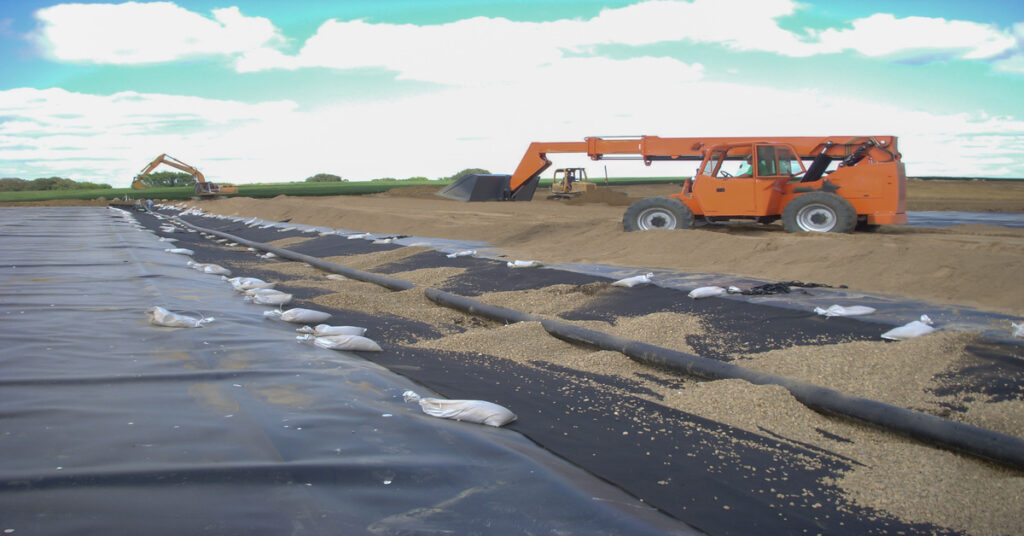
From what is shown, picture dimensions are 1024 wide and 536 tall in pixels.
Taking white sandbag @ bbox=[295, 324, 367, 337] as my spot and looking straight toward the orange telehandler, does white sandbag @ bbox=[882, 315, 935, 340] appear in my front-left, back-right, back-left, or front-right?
front-right

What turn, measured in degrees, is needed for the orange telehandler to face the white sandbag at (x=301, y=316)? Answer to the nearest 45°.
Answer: approximately 45° to its left

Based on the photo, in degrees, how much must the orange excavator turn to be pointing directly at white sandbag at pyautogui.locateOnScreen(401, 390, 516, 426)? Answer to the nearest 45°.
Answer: approximately 90° to its left

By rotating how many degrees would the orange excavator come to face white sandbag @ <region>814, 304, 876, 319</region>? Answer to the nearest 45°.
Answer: approximately 90° to its left

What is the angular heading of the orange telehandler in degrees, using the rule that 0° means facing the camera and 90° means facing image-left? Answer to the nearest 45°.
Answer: approximately 90°

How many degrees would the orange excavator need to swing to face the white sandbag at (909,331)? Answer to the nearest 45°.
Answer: approximately 90° to its left

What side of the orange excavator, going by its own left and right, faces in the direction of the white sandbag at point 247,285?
left

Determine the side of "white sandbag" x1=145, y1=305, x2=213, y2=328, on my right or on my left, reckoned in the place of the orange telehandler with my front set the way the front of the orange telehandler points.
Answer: on my left

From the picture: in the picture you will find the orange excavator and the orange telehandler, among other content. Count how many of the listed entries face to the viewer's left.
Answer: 2

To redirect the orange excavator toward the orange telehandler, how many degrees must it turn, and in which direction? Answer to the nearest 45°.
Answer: approximately 90° to its left

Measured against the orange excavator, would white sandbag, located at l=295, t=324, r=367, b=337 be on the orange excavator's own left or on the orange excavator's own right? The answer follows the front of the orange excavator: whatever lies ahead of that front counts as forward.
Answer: on the orange excavator's own left

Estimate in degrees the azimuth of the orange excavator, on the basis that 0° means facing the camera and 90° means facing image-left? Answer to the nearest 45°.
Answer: approximately 90°

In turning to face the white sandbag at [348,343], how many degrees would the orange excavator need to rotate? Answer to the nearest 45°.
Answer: approximately 90° to its left

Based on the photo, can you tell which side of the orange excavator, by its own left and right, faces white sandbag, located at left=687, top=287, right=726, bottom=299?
left

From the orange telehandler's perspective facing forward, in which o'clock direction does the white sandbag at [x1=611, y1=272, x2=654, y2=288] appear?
The white sandbag is roughly at 10 o'clock from the orange telehandler.

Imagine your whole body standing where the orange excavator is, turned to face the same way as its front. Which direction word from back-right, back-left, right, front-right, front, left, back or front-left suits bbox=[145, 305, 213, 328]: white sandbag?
left
